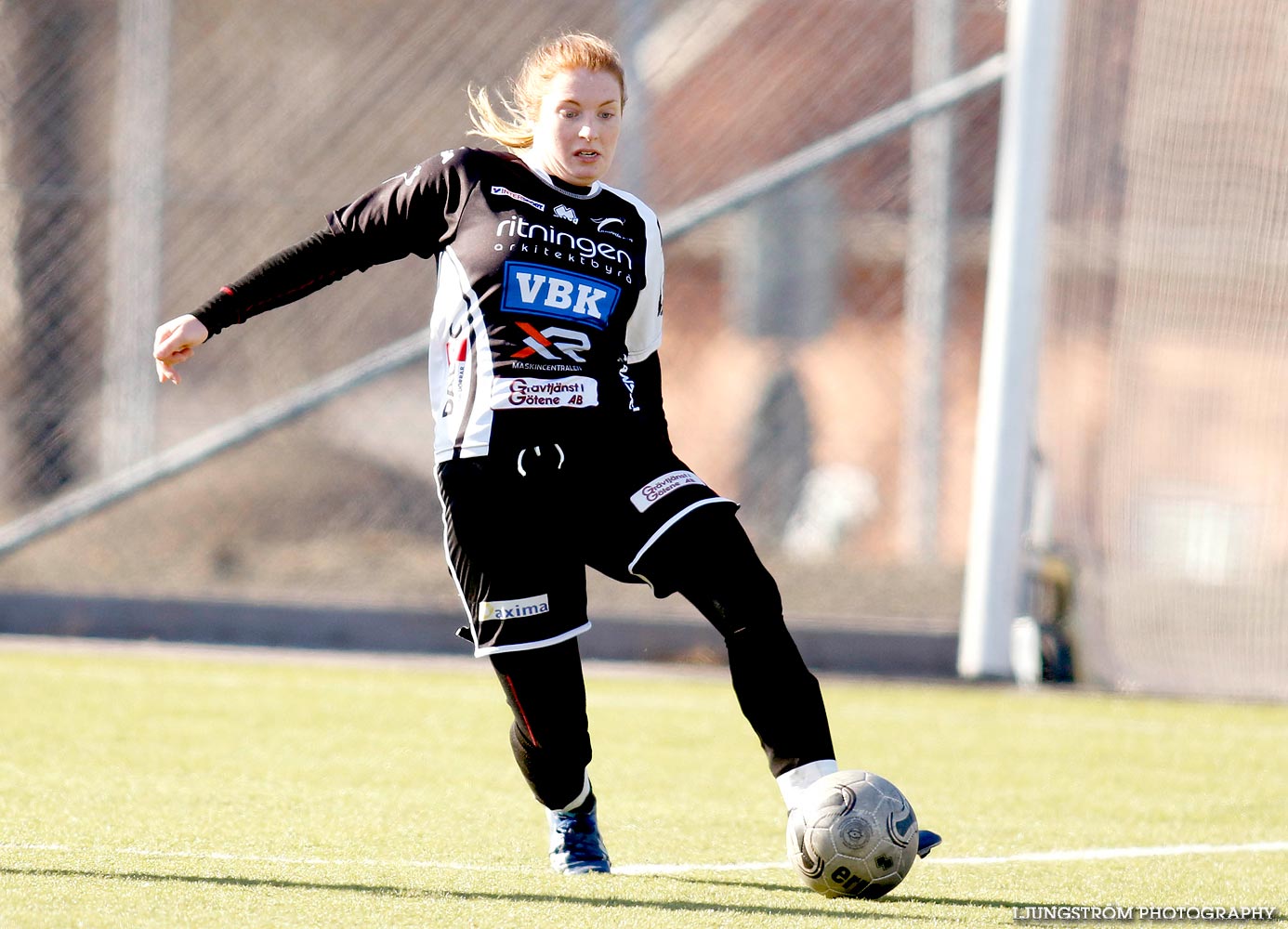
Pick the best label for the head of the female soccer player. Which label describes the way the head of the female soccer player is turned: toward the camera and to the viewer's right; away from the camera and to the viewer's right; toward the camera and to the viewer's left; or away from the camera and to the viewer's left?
toward the camera and to the viewer's right

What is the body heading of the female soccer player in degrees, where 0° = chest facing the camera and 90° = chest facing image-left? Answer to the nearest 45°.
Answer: approximately 315°
